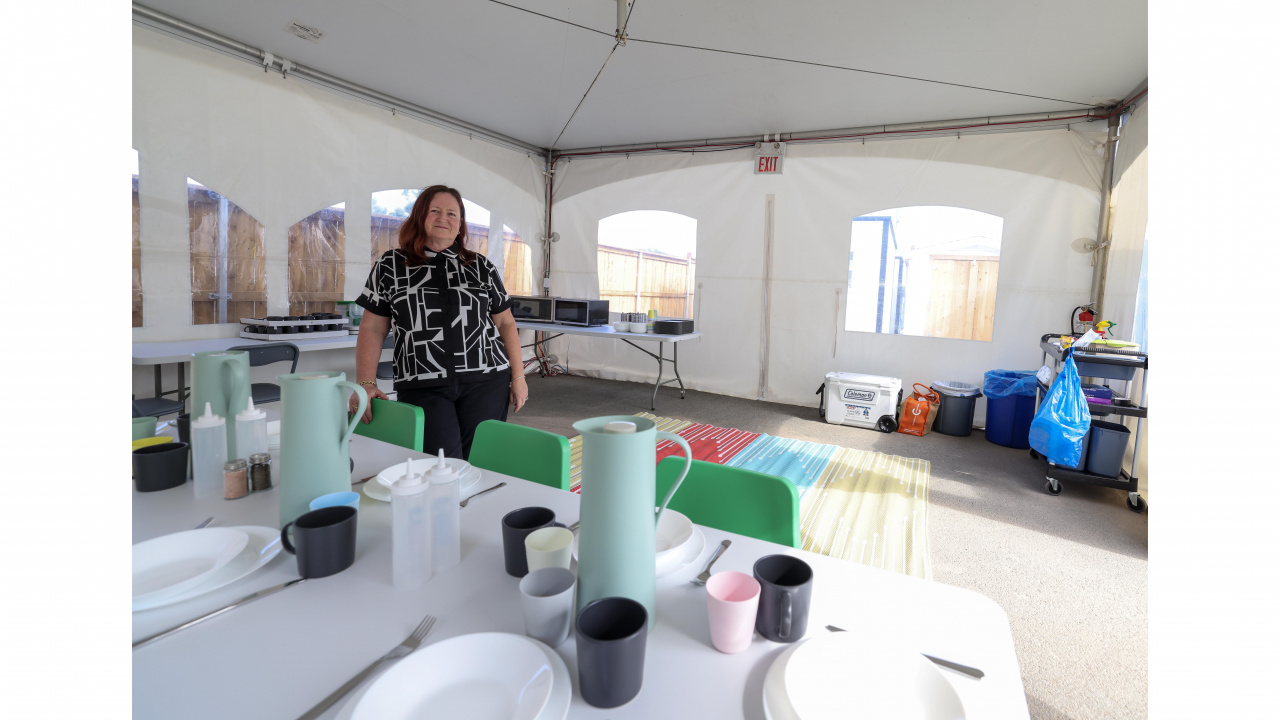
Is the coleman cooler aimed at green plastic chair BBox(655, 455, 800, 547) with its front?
yes

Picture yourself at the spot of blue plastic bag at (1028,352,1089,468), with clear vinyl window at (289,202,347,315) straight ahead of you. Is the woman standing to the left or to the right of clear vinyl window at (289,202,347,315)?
left

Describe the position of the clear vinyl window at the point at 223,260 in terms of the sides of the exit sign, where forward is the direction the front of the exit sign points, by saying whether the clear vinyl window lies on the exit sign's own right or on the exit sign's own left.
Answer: on the exit sign's own right

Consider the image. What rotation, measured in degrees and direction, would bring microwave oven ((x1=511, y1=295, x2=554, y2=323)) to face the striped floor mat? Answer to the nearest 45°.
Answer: approximately 45° to its left

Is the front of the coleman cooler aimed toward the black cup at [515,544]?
yes

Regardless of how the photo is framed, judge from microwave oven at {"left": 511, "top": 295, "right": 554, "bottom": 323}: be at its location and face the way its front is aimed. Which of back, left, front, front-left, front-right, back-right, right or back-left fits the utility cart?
front-left

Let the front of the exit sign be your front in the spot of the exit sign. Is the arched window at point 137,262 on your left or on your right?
on your right

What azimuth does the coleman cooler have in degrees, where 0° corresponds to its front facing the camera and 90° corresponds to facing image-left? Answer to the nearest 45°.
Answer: approximately 0°
